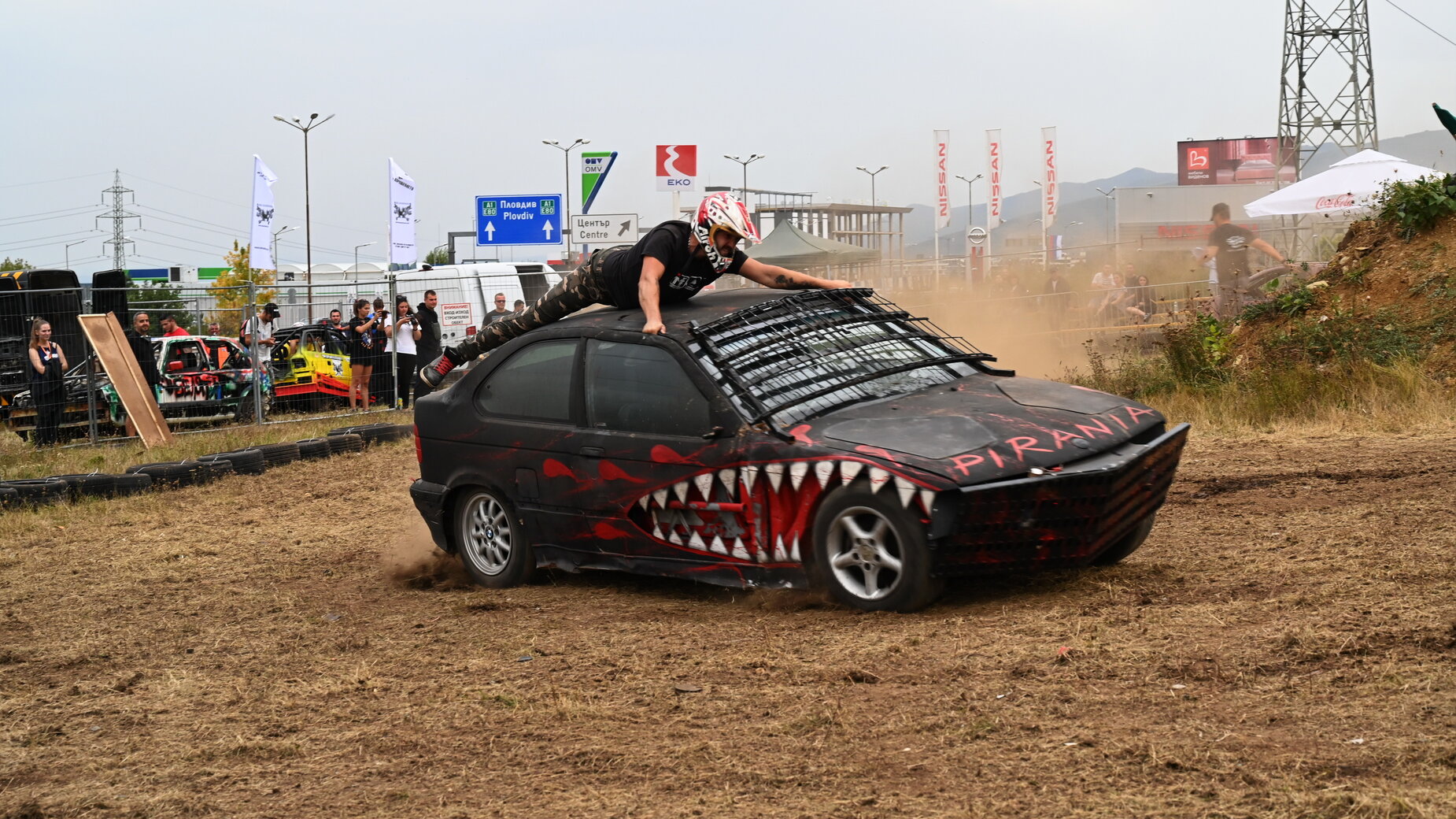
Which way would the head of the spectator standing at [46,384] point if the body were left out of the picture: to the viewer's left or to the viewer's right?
to the viewer's right

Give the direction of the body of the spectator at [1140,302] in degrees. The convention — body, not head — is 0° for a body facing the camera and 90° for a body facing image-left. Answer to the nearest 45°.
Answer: approximately 0°

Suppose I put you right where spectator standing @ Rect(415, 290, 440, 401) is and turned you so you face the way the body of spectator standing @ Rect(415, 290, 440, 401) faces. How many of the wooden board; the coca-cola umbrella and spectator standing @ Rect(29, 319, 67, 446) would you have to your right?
2

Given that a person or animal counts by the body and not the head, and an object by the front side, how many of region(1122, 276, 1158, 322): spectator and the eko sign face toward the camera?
2

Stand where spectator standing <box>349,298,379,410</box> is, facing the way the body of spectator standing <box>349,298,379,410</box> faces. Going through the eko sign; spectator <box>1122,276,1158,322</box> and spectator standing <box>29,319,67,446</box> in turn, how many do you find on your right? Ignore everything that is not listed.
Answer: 1

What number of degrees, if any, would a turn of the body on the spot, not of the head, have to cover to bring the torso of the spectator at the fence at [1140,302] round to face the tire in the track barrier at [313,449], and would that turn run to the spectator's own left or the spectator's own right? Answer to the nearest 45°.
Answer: approximately 45° to the spectator's own right

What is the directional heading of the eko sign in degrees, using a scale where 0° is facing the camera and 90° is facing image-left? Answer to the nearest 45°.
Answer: approximately 0°

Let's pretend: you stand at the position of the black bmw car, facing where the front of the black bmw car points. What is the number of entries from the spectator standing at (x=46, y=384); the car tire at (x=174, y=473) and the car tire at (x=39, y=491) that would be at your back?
3

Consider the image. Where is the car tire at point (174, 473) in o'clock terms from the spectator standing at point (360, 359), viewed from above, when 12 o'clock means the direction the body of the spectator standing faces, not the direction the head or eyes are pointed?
The car tire is roughly at 2 o'clock from the spectator standing.
